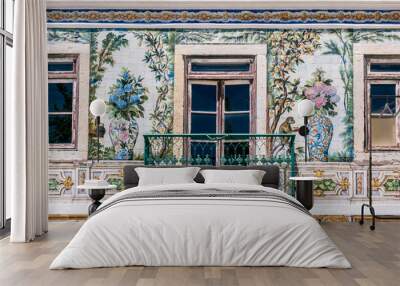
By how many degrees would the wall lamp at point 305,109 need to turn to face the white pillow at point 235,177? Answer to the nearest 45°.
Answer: approximately 45° to its right

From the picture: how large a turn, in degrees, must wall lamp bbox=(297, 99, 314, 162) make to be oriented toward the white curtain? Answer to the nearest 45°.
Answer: approximately 45° to its right

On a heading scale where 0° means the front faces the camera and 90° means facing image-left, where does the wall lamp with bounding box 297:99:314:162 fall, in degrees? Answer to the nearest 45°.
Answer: approximately 0°

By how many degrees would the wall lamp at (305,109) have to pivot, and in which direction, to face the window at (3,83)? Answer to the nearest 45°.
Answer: approximately 90° to its right

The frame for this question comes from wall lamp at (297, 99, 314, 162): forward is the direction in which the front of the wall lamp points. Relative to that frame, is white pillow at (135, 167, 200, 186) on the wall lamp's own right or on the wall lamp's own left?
on the wall lamp's own right
